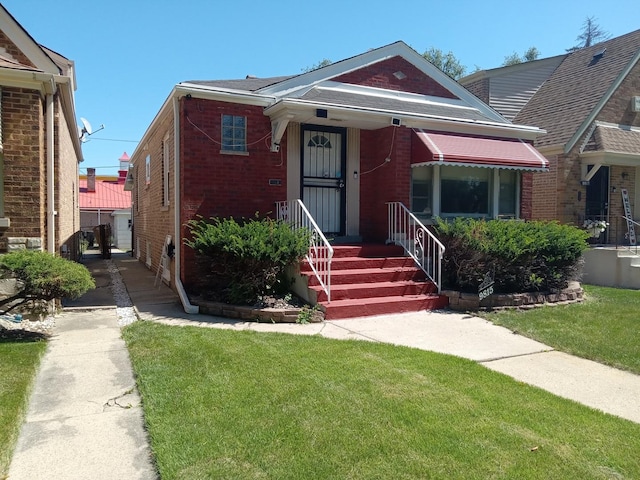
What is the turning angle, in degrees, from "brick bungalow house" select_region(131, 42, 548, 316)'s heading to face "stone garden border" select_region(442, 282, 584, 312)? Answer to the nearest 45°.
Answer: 0° — it already faces it

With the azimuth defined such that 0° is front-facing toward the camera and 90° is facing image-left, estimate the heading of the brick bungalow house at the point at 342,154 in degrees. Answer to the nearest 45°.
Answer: approximately 315°

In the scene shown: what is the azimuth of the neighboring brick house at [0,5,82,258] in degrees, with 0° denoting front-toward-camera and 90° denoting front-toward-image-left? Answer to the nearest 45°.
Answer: approximately 0°

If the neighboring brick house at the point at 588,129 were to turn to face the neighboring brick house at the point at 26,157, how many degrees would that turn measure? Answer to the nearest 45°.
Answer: approximately 90° to its right

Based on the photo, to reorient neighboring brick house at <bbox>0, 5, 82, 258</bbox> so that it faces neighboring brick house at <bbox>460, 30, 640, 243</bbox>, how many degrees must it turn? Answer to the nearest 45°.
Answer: approximately 90° to its left

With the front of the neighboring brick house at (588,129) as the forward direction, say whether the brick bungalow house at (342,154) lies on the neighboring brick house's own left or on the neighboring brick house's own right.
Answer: on the neighboring brick house's own right

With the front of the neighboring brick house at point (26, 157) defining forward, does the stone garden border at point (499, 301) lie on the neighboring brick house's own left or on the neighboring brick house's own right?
on the neighboring brick house's own left

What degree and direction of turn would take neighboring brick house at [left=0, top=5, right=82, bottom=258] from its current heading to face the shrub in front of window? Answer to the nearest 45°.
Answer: approximately 90° to its left
